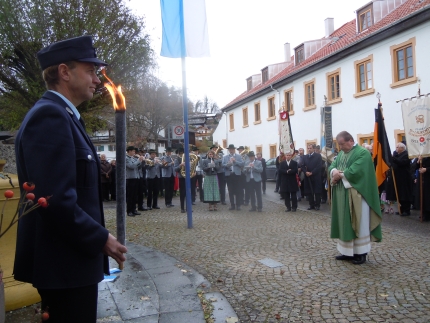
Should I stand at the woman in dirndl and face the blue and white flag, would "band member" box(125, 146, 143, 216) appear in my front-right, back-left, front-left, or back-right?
front-right

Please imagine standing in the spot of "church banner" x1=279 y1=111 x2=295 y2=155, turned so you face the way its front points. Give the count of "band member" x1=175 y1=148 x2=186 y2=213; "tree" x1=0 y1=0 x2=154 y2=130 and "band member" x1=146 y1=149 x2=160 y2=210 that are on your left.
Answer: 0

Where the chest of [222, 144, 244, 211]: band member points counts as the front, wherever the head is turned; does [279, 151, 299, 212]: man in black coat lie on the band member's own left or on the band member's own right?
on the band member's own left

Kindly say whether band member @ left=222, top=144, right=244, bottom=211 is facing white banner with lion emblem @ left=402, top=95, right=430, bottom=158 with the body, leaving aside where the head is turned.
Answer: no

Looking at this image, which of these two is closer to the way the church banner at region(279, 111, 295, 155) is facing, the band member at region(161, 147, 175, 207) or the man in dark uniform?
the man in dark uniform

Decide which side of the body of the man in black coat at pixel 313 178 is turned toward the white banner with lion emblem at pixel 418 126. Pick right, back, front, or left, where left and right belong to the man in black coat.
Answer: left

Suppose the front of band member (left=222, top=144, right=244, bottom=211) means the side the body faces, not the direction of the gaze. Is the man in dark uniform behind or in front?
in front

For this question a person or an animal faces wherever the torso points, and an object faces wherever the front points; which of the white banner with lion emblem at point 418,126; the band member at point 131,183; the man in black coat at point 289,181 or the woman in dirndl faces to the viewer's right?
the band member

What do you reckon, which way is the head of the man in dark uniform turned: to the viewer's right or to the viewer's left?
to the viewer's right

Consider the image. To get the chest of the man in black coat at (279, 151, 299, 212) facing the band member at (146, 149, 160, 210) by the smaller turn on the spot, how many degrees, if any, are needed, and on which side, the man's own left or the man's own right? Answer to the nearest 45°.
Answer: approximately 90° to the man's own right

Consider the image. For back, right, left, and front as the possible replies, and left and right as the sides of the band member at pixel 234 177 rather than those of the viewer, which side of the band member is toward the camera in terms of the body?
front

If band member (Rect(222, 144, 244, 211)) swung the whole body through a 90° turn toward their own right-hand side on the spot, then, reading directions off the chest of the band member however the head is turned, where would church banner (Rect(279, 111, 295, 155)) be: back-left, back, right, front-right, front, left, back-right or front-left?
back-right

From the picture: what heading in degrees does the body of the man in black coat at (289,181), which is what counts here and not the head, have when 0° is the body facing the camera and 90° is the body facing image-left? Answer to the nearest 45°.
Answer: approximately 0°
